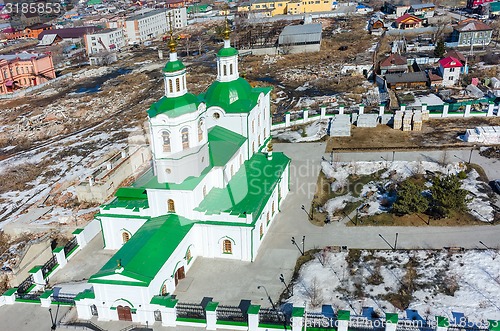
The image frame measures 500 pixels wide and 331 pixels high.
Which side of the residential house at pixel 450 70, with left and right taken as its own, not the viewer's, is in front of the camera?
front

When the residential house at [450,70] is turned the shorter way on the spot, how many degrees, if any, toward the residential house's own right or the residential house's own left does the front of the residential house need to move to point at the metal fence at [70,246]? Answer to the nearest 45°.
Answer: approximately 45° to the residential house's own right

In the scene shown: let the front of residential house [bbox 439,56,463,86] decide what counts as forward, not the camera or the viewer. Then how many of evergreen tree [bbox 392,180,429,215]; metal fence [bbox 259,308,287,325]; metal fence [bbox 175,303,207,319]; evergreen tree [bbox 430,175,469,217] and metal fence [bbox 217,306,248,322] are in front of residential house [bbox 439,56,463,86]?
5

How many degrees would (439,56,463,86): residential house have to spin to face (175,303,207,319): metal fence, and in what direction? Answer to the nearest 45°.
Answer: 0° — it already faces it

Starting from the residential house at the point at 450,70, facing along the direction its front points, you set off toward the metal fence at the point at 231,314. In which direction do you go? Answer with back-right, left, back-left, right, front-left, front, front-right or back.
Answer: front

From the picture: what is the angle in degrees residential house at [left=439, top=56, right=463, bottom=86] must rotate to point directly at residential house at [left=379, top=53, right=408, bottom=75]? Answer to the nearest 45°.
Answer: approximately 135° to its right

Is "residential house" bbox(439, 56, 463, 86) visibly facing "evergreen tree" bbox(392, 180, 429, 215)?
yes

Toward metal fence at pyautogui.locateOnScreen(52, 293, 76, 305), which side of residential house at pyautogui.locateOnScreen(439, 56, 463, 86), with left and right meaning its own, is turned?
front

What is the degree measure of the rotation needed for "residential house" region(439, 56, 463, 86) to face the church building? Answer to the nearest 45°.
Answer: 0° — it already faces it

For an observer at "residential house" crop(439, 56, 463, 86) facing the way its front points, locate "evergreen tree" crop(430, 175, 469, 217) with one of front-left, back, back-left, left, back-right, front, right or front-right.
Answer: front

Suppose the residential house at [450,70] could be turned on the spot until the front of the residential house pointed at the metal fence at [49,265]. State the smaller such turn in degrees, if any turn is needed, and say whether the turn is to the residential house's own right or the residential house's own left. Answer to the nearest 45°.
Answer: approximately 45° to the residential house's own right
